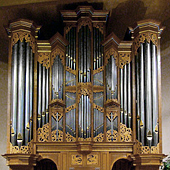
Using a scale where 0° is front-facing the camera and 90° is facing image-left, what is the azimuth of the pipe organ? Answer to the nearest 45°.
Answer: approximately 0°
